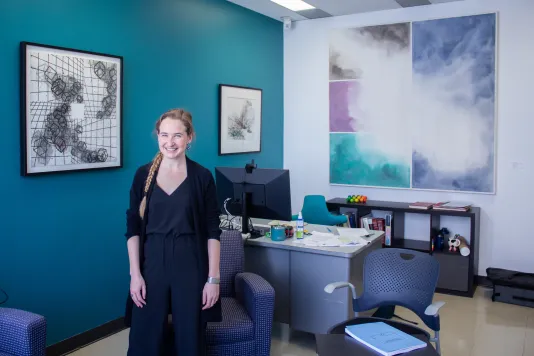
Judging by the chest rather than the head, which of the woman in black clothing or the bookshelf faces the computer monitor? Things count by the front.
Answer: the bookshelf

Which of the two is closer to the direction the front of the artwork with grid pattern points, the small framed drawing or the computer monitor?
the computer monitor

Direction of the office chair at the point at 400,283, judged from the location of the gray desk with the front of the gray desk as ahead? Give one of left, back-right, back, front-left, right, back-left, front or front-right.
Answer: right

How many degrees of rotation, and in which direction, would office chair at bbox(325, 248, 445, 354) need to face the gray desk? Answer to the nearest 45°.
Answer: approximately 90° to its right

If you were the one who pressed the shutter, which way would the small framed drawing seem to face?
facing the viewer and to the right of the viewer

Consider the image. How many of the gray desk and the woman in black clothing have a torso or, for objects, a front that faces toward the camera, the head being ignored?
1

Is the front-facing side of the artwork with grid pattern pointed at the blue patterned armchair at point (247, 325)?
yes

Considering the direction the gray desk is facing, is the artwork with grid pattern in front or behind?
behind

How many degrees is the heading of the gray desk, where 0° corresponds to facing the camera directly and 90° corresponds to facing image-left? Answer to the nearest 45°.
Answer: approximately 225°

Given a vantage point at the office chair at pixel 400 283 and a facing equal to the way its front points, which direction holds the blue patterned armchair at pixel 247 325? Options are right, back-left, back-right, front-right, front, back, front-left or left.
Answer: front-right

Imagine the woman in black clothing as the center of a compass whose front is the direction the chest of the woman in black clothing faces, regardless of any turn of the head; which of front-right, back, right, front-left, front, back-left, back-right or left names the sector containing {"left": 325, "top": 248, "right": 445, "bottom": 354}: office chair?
left

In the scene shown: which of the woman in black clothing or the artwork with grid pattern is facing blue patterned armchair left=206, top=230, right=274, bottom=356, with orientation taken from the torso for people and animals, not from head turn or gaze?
the artwork with grid pattern
